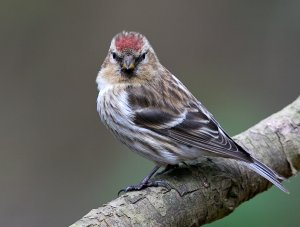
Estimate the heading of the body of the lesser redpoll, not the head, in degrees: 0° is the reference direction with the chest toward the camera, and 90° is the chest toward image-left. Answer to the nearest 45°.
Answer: approximately 90°
